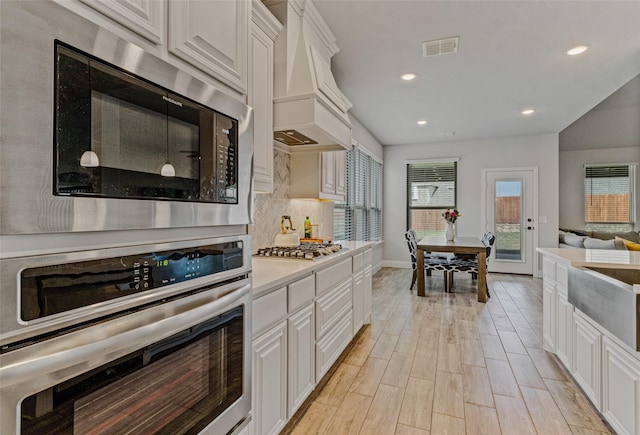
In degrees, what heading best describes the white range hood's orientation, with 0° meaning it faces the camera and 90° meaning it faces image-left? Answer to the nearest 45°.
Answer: approximately 315°

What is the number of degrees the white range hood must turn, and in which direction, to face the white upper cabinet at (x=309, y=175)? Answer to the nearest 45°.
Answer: approximately 135° to its left

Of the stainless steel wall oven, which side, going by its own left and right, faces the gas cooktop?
left

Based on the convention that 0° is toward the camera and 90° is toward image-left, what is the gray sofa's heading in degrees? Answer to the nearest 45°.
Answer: approximately 0°

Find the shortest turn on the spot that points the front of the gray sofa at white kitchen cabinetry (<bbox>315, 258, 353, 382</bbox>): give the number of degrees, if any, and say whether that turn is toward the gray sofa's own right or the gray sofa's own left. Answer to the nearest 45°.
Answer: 0° — it already faces it
